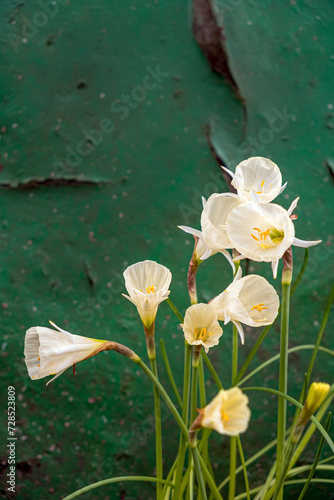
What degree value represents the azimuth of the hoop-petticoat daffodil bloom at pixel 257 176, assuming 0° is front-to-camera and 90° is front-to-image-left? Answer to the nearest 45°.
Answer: approximately 0°

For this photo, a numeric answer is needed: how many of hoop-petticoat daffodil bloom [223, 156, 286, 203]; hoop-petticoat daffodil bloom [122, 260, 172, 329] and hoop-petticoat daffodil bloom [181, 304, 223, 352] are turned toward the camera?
3

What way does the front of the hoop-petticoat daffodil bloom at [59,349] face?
to the viewer's left

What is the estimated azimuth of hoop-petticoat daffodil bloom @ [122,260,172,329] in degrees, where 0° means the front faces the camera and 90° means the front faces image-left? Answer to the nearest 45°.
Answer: approximately 0°

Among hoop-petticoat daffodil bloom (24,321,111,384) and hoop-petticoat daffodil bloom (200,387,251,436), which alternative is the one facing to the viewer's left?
hoop-petticoat daffodil bloom (24,321,111,384)

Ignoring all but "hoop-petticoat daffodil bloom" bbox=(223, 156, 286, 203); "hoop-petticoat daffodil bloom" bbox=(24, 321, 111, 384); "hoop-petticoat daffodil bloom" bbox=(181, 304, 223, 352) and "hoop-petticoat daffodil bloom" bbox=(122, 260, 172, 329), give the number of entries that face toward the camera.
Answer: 3

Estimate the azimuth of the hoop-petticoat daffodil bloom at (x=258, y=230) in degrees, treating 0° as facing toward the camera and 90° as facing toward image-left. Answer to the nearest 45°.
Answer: approximately 45°
